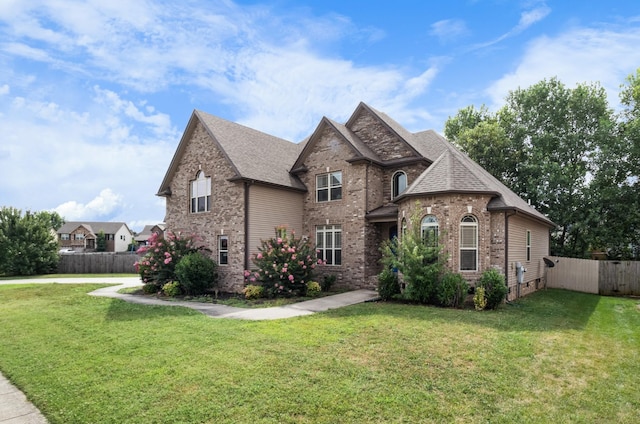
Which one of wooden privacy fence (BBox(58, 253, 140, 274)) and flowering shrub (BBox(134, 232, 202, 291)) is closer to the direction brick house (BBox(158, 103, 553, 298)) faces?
the flowering shrub

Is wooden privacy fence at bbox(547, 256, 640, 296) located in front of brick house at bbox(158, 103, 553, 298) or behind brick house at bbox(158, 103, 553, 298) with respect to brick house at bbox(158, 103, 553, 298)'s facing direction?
behind

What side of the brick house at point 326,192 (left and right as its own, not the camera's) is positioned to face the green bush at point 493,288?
left

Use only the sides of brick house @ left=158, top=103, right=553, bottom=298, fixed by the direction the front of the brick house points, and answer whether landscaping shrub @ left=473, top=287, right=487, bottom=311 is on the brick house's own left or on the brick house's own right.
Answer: on the brick house's own left

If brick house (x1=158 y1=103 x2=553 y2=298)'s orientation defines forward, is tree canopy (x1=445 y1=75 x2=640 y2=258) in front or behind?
behind

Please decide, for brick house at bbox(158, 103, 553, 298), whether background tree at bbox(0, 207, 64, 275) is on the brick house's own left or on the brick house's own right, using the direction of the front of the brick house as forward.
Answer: on the brick house's own right

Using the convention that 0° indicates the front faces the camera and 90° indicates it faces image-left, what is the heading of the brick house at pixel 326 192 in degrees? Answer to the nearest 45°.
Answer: approximately 45°

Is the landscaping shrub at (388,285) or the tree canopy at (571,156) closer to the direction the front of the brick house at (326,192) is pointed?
the landscaping shrub
